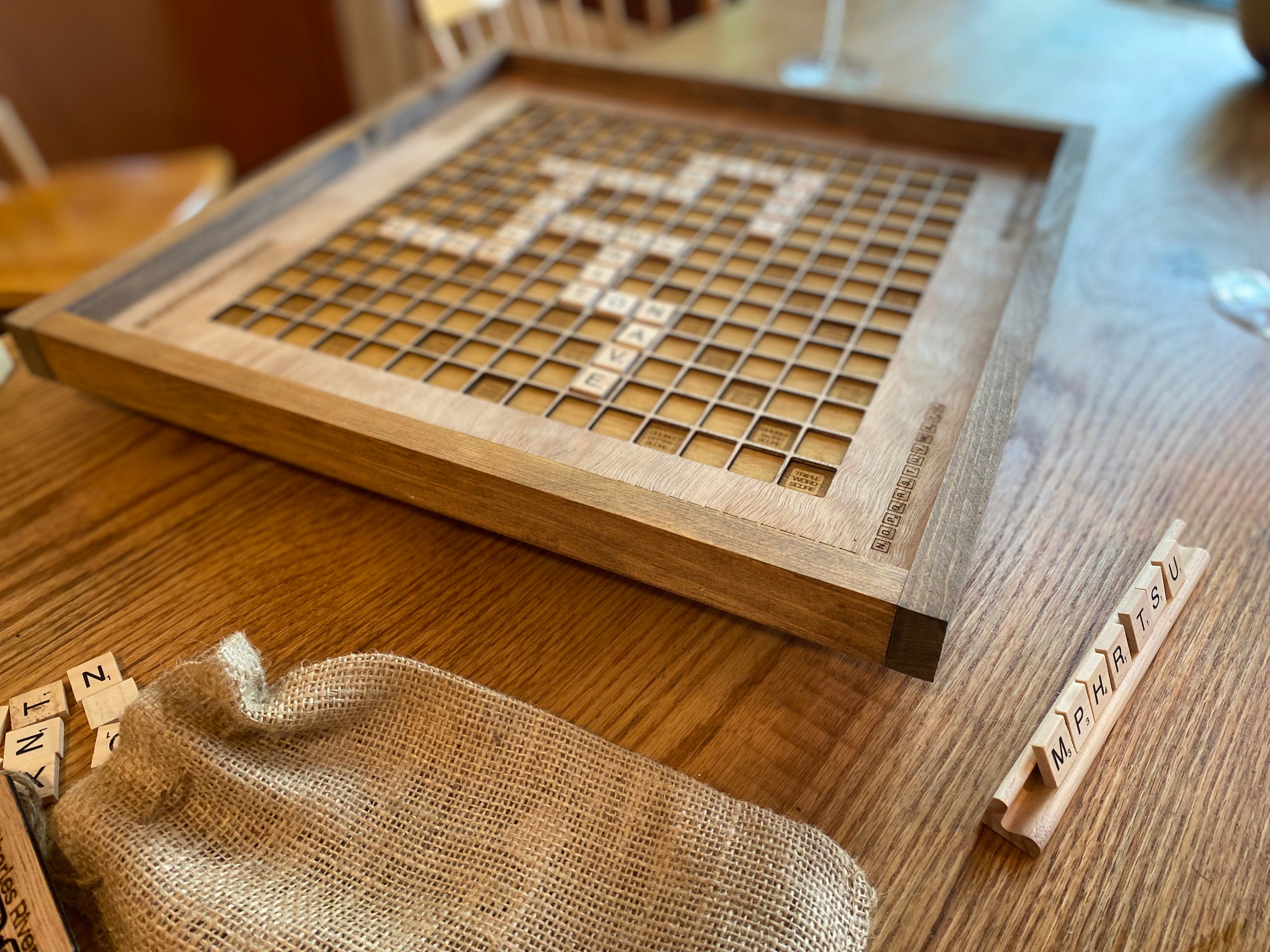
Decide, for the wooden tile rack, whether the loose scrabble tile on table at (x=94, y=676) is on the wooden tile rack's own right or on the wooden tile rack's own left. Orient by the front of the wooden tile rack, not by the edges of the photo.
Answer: on the wooden tile rack's own right

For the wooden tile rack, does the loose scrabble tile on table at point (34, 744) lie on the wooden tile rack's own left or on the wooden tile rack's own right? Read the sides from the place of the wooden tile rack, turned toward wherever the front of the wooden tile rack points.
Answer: on the wooden tile rack's own right

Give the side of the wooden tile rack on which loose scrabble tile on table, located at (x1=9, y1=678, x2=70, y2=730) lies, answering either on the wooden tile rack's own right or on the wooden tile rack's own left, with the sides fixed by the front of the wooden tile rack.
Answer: on the wooden tile rack's own right

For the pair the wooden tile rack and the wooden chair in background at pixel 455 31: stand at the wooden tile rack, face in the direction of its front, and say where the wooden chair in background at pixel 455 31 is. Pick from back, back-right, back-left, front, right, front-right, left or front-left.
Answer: back
